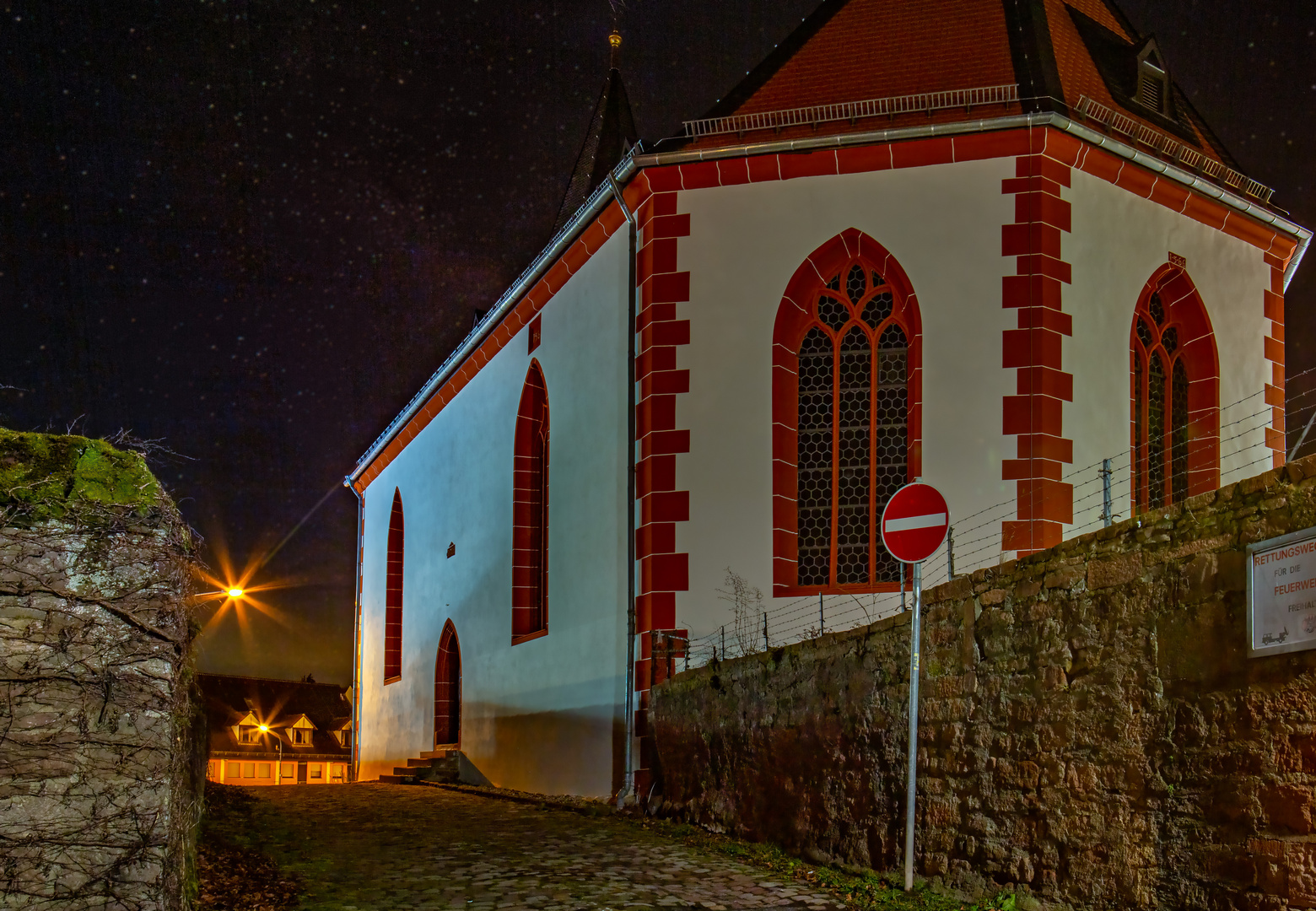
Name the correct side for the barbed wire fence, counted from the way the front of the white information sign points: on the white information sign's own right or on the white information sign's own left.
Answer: on the white information sign's own right

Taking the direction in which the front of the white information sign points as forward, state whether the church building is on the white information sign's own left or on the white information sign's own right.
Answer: on the white information sign's own right

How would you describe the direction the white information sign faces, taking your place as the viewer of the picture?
facing the viewer and to the left of the viewer

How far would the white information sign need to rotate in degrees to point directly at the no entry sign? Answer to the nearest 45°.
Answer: approximately 90° to its right
